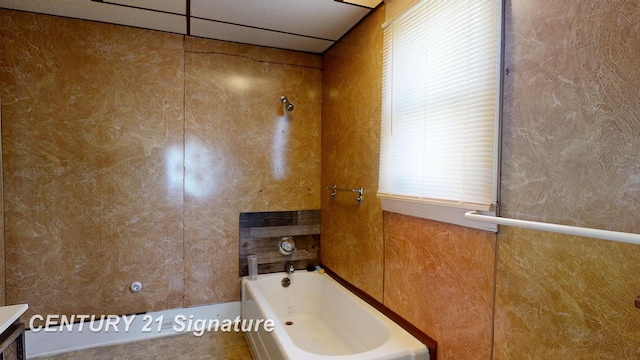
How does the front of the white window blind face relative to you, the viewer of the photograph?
facing the viewer and to the left of the viewer

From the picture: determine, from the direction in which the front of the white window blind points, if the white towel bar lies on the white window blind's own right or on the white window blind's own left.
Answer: on the white window blind's own left

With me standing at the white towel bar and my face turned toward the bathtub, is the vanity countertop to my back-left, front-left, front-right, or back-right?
front-left

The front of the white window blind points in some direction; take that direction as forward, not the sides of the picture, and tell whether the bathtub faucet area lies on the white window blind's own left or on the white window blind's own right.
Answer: on the white window blind's own right

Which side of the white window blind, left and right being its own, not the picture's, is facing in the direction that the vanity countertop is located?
front

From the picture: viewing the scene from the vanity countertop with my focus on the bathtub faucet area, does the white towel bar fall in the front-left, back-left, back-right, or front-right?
front-right

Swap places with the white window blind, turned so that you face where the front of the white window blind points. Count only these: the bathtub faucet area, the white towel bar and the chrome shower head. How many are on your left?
1

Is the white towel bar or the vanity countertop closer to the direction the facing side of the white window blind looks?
the vanity countertop

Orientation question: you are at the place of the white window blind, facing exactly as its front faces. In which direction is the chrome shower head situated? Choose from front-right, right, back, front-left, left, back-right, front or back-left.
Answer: right
